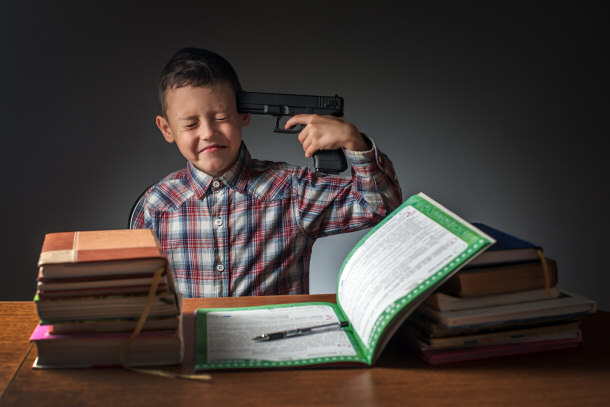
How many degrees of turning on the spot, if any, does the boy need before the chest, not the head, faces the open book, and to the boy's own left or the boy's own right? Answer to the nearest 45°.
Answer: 0° — they already face it

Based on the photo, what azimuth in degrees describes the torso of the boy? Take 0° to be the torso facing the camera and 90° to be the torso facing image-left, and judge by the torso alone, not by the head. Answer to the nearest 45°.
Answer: approximately 0°

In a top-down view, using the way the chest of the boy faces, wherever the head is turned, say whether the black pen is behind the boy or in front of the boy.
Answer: in front

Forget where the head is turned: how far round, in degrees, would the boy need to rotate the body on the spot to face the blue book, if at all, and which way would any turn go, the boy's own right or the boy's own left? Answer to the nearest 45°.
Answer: approximately 45° to the boy's own left
